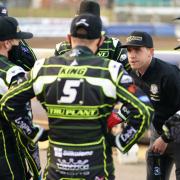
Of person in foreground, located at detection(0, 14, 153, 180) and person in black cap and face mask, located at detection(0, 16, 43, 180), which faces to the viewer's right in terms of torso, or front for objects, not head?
person in black cap and face mask, located at detection(0, 16, 43, 180)

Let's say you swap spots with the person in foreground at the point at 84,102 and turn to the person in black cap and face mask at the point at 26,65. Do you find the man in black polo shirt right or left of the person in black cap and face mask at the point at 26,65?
right

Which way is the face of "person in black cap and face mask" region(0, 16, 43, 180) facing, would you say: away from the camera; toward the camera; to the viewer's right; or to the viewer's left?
to the viewer's right

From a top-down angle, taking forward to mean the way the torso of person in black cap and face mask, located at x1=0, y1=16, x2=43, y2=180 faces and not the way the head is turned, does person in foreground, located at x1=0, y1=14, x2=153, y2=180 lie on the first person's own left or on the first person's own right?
on the first person's own right

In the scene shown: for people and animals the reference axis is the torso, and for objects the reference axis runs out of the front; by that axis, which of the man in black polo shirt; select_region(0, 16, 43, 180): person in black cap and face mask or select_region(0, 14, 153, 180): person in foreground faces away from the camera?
select_region(0, 14, 153, 180): person in foreground

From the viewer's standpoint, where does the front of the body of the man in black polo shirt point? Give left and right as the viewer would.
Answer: facing the viewer and to the left of the viewer

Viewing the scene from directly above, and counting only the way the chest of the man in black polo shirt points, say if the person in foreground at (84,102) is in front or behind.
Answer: in front

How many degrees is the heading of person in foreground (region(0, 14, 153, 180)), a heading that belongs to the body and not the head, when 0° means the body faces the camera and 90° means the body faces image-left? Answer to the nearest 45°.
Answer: approximately 180°

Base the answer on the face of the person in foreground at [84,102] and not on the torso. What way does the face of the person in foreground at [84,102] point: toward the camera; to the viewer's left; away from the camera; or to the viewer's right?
away from the camera

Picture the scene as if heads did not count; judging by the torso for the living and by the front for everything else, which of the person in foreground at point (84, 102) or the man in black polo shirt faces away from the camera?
the person in foreground

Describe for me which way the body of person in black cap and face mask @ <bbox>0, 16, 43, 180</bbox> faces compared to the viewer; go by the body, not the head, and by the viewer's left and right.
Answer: facing to the right of the viewer

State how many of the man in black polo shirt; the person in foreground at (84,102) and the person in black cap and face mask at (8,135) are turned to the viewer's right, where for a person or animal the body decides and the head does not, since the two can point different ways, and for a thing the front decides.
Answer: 1
